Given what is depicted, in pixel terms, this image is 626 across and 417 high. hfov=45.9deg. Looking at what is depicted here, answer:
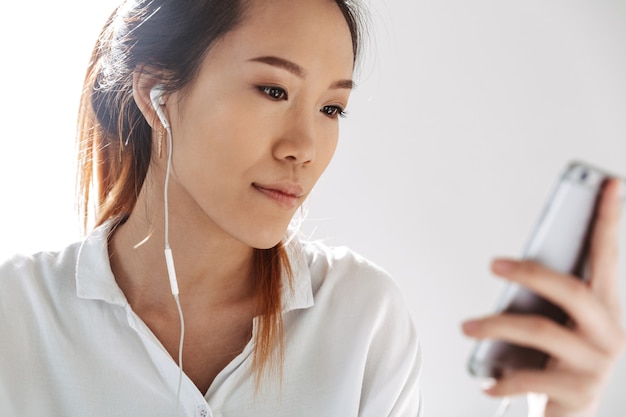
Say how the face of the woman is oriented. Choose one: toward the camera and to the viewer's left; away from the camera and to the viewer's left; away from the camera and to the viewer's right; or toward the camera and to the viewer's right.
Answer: toward the camera and to the viewer's right

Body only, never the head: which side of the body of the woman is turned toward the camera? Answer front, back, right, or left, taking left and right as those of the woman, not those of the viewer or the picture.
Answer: front
